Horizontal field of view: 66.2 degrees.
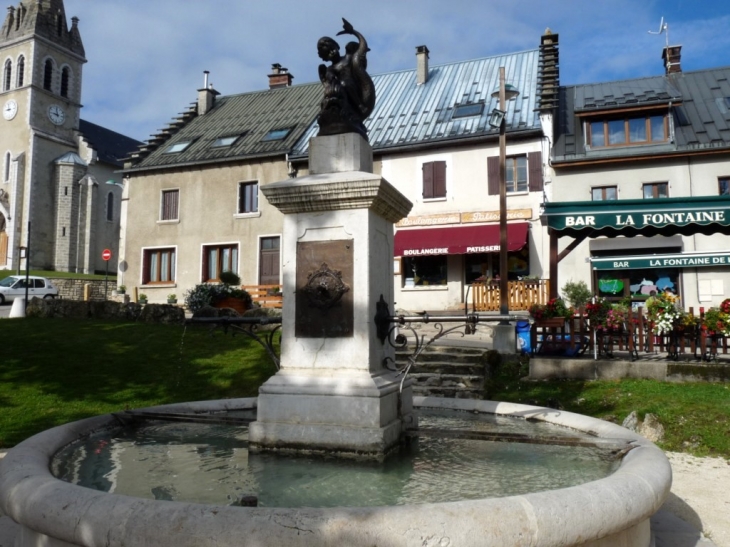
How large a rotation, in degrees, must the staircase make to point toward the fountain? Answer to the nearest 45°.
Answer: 0° — it already faces it

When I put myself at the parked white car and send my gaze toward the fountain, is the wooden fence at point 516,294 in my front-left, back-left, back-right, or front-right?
front-left

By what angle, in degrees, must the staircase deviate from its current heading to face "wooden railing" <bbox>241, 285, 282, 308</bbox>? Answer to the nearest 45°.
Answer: approximately 135° to its right

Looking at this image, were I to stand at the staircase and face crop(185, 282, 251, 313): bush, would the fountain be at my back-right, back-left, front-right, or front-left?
back-left

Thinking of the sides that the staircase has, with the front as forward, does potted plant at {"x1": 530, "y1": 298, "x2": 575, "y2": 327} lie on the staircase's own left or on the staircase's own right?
on the staircase's own left

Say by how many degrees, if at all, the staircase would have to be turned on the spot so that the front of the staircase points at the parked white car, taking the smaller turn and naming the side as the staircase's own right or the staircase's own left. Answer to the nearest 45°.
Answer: approximately 135° to the staircase's own right

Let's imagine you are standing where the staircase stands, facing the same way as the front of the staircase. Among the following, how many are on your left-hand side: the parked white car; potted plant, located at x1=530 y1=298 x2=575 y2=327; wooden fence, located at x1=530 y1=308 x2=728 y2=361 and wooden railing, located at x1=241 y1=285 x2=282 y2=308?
2

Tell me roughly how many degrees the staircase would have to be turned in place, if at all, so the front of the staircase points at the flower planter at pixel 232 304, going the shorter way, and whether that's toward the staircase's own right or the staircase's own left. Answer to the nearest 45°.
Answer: approximately 135° to the staircase's own right

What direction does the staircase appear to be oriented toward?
toward the camera

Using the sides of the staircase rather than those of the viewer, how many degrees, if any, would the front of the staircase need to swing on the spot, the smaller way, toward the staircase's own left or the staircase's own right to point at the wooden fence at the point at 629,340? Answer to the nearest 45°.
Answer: approximately 90° to the staircase's own left

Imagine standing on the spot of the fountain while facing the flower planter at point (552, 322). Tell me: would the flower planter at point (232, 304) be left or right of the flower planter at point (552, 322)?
left

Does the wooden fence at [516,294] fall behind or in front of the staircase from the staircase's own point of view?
behind

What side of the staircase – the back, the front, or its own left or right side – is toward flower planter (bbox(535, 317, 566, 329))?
left

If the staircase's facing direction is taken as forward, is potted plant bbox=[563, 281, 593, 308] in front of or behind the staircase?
behind
